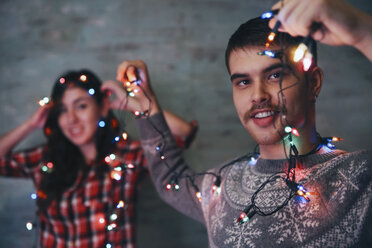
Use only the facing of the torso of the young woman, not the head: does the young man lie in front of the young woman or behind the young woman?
in front

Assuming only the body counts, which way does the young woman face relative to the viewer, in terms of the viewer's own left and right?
facing the viewer

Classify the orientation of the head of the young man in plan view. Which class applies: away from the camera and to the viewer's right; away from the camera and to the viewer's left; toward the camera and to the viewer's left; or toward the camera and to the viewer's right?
toward the camera and to the viewer's left
